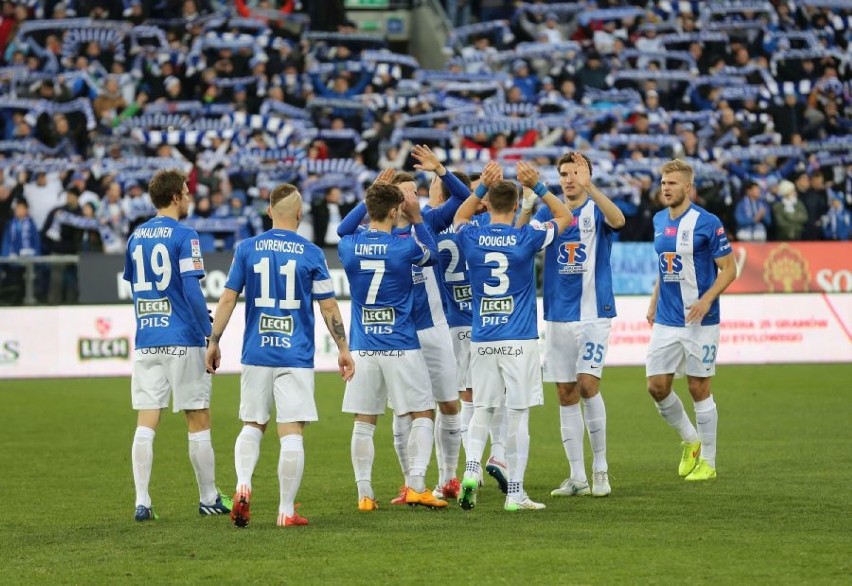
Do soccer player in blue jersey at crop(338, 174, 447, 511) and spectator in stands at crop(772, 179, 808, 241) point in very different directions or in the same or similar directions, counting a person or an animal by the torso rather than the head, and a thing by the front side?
very different directions

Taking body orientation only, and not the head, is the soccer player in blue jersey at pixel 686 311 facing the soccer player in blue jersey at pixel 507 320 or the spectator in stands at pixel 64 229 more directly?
the soccer player in blue jersey

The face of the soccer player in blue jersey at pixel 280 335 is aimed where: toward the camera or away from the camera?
away from the camera

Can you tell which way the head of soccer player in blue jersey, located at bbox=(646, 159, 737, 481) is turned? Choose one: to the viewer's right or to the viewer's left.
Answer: to the viewer's left

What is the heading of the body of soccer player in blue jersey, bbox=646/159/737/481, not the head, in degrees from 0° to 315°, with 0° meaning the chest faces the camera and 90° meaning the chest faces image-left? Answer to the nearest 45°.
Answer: approximately 45°

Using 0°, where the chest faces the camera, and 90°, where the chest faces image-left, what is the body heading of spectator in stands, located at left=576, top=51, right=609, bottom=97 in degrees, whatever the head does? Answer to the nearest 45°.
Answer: approximately 0°

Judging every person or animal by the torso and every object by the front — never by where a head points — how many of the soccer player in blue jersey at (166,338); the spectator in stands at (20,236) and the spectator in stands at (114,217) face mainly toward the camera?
2

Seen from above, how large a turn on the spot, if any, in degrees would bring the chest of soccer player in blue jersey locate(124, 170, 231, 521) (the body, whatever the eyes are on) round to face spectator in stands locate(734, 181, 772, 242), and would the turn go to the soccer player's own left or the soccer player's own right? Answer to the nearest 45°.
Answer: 0° — they already face them

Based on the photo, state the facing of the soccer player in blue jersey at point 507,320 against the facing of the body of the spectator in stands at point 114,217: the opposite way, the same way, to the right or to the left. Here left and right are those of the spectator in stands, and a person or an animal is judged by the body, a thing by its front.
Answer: the opposite way

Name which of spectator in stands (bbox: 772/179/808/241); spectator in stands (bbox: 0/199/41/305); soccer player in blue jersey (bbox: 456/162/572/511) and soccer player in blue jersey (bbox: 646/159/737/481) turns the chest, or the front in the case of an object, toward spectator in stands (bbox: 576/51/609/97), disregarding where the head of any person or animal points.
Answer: soccer player in blue jersey (bbox: 456/162/572/511)
